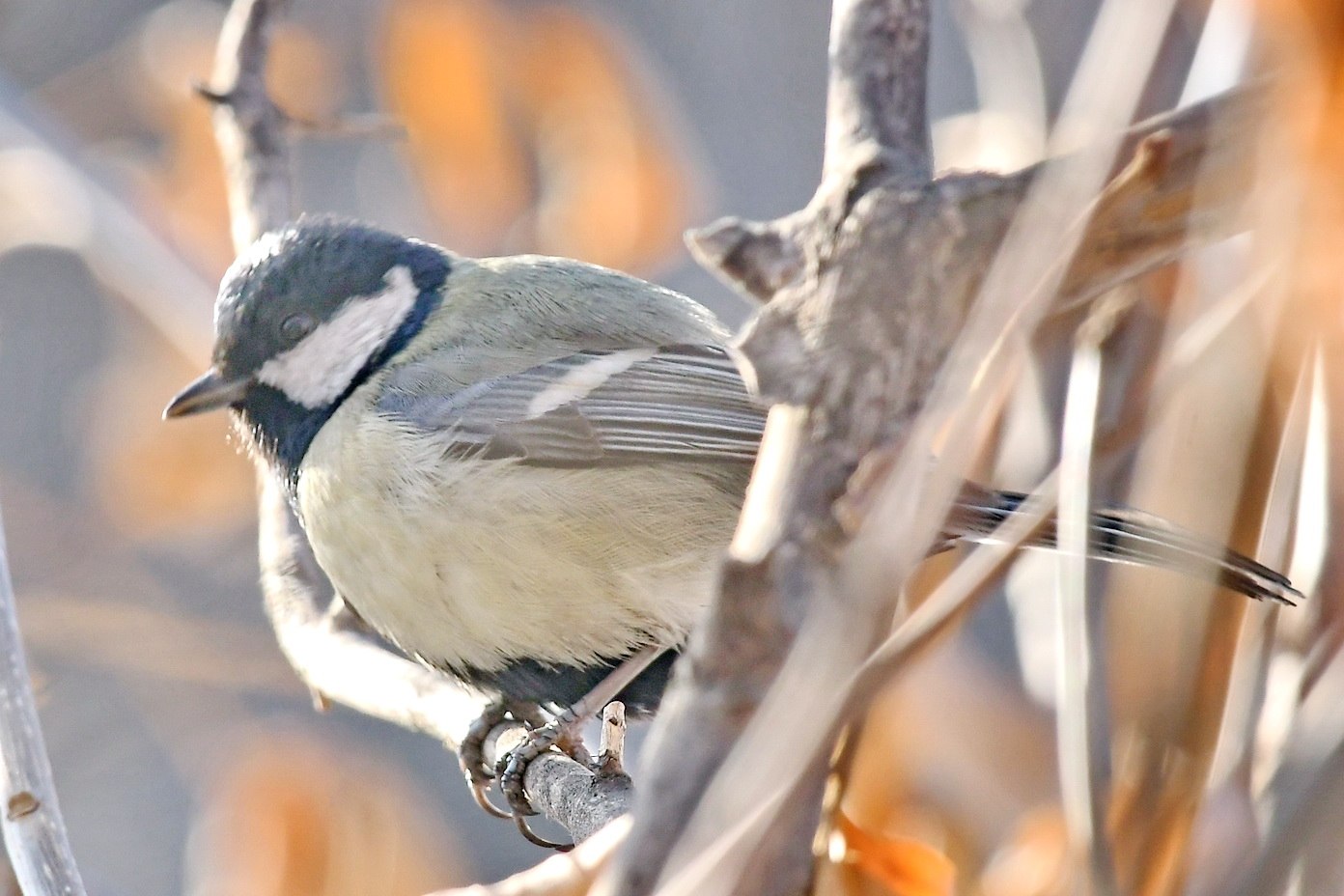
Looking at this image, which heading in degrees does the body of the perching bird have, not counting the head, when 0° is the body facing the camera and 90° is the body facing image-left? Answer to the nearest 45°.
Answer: approximately 90°

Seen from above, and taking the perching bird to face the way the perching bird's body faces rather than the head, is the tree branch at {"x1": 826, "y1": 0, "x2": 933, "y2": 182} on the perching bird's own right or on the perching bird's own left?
on the perching bird's own left

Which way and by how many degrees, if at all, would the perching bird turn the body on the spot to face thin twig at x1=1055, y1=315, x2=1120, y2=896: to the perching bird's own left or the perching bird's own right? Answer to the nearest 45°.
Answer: approximately 135° to the perching bird's own left

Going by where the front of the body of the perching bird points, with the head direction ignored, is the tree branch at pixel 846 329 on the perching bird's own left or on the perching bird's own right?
on the perching bird's own left
